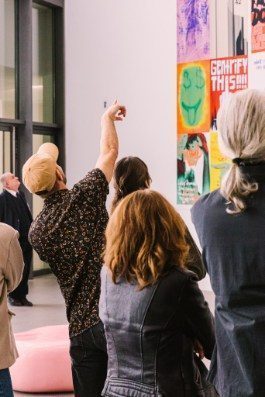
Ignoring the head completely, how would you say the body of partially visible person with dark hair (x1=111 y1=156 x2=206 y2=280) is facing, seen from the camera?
away from the camera

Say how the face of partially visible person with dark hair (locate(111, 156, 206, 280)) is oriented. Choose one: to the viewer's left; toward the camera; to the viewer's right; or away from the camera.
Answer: away from the camera

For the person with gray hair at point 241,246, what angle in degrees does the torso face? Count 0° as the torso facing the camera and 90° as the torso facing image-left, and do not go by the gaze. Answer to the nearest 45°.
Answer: approximately 180°

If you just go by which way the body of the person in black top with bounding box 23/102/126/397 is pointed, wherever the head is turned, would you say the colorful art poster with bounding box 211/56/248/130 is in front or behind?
in front

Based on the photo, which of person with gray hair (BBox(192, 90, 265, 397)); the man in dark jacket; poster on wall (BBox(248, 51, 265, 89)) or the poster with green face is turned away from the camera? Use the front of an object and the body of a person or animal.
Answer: the person with gray hair

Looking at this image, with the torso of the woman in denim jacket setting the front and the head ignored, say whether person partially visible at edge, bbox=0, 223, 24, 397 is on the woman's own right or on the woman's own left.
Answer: on the woman's own left

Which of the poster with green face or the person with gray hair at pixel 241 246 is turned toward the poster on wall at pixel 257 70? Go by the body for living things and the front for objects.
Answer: the person with gray hair

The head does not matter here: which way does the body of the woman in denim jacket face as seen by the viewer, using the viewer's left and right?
facing away from the viewer and to the right of the viewer

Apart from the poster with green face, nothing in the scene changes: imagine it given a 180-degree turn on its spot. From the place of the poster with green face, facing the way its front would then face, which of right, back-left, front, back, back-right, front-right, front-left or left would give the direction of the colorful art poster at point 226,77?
right

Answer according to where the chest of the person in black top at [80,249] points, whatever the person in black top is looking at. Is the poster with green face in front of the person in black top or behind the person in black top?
in front

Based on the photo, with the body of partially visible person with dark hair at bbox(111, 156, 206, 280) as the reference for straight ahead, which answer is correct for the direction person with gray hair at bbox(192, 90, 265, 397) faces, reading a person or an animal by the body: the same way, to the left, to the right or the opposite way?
the same way

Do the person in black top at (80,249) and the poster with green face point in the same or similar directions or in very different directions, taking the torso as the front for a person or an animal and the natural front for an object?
very different directions

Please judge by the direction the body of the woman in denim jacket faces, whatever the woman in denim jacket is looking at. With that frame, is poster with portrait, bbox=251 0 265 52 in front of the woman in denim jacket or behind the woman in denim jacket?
in front

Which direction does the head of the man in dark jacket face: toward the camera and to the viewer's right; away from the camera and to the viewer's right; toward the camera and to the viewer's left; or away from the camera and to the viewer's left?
toward the camera and to the viewer's right

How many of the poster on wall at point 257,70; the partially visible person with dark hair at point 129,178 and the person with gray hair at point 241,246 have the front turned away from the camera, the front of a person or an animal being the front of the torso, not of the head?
2
